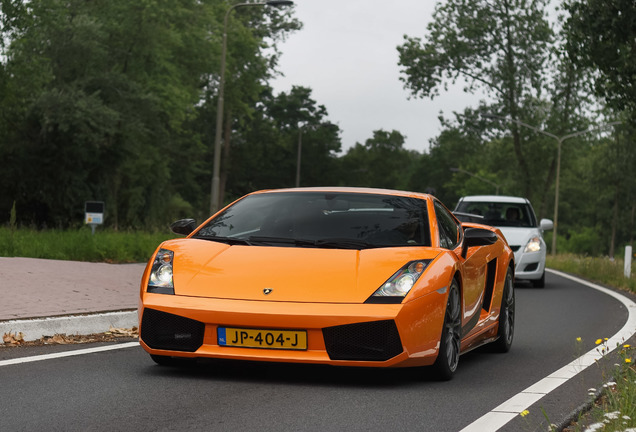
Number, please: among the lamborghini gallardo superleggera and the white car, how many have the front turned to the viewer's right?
0

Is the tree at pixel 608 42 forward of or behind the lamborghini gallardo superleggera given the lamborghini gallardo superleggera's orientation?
behind

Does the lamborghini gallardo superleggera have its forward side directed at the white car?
no

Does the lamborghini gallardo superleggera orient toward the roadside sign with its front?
no

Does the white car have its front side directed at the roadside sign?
no

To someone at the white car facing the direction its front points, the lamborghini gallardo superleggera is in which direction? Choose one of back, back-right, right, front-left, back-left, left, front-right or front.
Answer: front

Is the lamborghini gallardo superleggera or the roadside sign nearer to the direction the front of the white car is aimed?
the lamborghini gallardo superleggera
